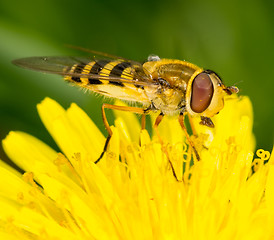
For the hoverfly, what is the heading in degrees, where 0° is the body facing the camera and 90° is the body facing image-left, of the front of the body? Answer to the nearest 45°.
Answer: approximately 270°
